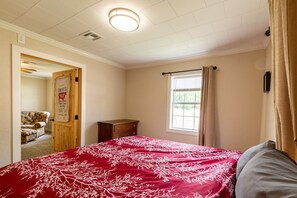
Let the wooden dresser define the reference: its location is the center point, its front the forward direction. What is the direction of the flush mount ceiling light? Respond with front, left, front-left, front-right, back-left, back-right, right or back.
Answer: front-right

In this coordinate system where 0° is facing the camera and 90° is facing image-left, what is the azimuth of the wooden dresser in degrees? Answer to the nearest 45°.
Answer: approximately 315°

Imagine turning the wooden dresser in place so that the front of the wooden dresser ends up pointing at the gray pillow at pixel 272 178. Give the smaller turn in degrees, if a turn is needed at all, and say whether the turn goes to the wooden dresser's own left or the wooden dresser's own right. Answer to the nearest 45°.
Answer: approximately 45° to the wooden dresser's own right

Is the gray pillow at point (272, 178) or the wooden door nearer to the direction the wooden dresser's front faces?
the gray pillow
